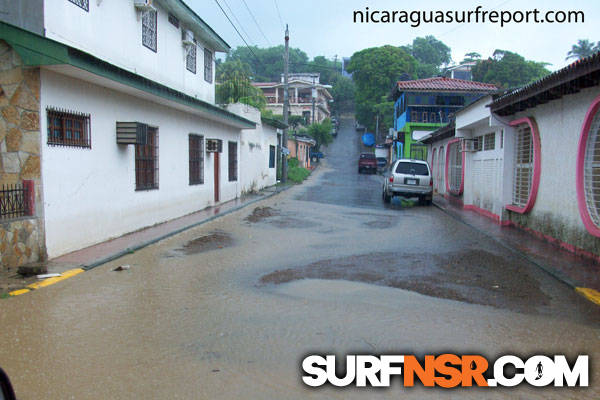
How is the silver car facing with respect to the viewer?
away from the camera

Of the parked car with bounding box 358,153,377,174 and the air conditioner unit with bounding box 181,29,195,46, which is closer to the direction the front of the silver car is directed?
the parked car

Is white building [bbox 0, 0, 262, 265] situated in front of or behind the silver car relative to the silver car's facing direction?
behind

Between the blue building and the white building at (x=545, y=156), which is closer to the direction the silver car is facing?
the blue building

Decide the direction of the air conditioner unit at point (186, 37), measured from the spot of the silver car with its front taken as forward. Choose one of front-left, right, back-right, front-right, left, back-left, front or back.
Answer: back-left

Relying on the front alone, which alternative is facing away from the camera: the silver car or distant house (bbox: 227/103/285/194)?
the silver car
